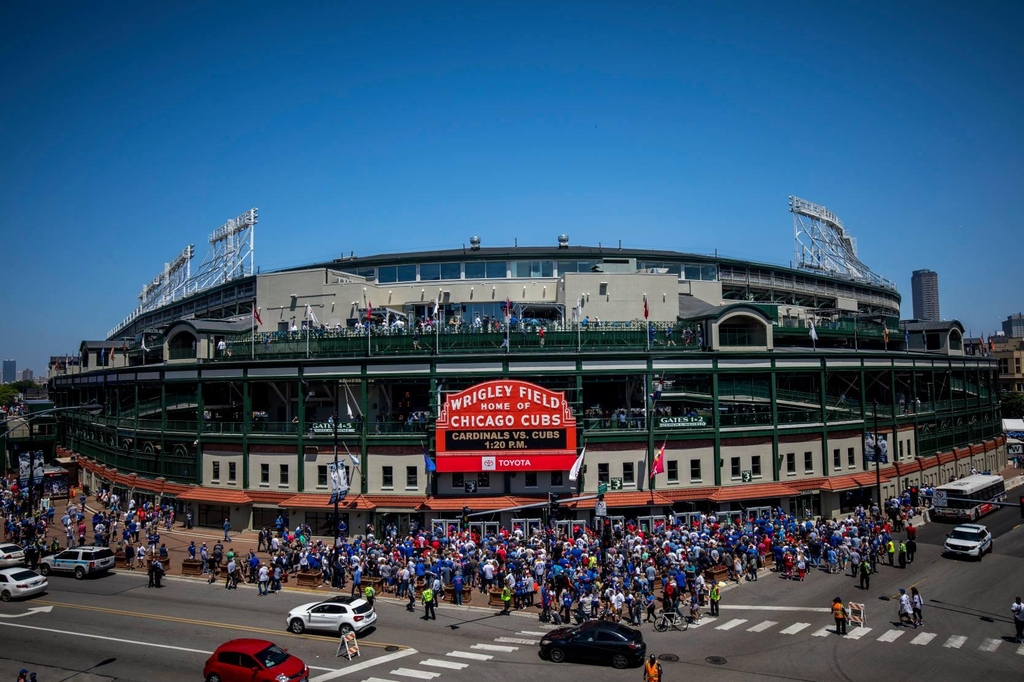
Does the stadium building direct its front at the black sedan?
yes

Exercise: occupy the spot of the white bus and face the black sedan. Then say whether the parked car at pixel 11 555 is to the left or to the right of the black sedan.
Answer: right

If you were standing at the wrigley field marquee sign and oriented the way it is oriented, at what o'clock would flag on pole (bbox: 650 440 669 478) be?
The flag on pole is roughly at 9 o'clock from the wrigley field marquee sign.

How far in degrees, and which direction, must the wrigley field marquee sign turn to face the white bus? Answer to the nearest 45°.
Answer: approximately 90° to its left

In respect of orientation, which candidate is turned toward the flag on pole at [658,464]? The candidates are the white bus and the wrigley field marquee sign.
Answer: the white bus

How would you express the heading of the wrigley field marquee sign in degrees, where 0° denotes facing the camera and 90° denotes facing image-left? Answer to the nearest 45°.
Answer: approximately 0°

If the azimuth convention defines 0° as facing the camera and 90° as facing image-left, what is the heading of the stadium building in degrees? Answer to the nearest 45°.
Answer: approximately 0°
